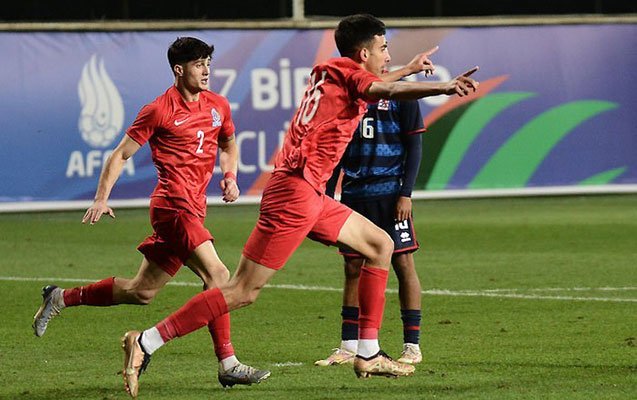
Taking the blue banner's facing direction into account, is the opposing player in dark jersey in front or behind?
in front

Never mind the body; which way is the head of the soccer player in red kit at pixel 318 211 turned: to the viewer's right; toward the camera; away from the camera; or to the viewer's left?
to the viewer's right

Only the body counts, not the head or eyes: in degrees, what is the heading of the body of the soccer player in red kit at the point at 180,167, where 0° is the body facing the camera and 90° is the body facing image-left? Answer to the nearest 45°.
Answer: approximately 315°

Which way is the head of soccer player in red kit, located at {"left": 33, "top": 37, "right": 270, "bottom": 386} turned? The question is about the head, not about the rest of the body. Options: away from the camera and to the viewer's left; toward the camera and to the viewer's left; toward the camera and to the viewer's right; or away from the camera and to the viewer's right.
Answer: toward the camera and to the viewer's right

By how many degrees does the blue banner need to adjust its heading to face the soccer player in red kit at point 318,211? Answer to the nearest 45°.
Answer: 0° — it already faces them

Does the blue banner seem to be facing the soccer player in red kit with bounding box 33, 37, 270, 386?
yes

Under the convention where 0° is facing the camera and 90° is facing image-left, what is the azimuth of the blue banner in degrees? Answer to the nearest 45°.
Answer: approximately 0°

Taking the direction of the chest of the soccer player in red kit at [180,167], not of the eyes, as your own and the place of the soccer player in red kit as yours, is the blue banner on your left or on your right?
on your left
